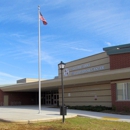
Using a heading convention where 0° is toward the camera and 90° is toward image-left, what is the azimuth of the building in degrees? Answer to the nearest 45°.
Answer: approximately 45°
